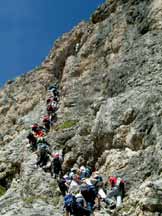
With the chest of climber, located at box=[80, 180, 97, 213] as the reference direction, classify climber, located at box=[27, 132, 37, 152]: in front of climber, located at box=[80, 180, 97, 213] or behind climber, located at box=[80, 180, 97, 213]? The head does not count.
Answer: in front

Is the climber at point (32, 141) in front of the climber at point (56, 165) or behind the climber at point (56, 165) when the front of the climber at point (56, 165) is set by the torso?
in front

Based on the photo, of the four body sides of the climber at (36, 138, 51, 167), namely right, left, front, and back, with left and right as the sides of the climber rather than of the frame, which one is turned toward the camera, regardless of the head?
back

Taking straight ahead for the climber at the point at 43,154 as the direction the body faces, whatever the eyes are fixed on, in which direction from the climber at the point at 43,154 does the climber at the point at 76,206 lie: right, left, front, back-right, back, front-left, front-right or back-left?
back

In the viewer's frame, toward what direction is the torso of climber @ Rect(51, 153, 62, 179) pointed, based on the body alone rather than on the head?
away from the camera

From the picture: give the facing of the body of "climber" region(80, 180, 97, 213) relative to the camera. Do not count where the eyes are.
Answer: away from the camera

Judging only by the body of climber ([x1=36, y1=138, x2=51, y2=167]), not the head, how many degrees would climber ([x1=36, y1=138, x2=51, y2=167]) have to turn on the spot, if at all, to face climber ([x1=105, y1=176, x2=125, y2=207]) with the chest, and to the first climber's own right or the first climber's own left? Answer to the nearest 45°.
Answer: approximately 135° to the first climber's own right

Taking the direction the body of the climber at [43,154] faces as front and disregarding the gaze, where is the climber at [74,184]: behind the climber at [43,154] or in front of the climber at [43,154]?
behind

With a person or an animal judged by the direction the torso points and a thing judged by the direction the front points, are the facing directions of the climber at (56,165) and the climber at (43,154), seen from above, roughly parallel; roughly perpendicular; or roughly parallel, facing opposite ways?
roughly parallel

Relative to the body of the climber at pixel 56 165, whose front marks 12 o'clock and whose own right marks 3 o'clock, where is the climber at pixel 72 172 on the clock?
the climber at pixel 72 172 is roughly at 5 o'clock from the climber at pixel 56 165.

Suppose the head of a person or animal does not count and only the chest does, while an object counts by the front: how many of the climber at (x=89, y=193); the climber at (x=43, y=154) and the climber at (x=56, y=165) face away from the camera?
3

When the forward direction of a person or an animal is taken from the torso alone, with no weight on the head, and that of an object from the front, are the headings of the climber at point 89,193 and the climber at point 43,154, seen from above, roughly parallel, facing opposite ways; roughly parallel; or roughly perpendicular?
roughly parallel

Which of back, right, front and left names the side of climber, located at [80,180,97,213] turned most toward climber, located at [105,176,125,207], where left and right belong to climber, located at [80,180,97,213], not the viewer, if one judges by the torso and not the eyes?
right

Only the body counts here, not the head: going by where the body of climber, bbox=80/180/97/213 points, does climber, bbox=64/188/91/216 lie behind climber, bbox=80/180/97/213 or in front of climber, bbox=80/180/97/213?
behind
